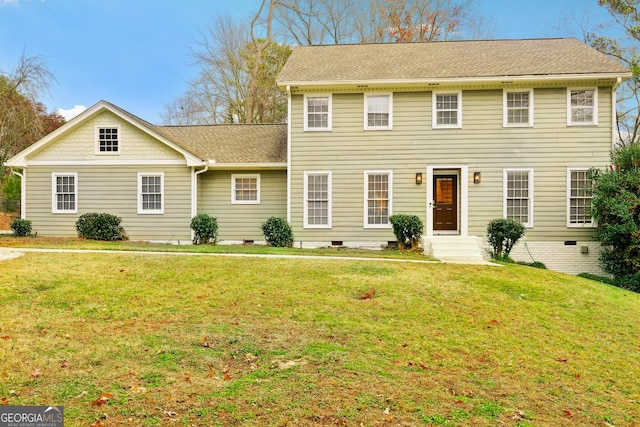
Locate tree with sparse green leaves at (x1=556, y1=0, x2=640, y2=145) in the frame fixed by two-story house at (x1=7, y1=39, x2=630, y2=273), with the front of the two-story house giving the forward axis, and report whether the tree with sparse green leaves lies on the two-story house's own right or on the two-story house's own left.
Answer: on the two-story house's own left

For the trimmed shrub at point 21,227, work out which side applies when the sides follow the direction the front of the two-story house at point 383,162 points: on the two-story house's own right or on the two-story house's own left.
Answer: on the two-story house's own right

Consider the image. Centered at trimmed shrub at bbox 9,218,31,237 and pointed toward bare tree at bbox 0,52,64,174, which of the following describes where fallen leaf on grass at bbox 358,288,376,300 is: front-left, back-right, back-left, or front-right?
back-right

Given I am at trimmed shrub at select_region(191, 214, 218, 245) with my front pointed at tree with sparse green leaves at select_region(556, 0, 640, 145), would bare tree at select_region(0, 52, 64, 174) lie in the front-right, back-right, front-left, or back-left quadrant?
back-left

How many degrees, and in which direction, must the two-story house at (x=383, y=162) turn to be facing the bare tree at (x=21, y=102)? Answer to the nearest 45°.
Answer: approximately 135° to its right

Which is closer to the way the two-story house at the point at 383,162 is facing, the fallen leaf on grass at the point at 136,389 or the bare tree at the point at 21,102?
the fallen leaf on grass

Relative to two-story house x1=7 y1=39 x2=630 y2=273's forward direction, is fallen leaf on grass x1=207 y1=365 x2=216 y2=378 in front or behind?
in front

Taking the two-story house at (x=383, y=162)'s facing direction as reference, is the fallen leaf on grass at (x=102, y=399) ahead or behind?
ahead

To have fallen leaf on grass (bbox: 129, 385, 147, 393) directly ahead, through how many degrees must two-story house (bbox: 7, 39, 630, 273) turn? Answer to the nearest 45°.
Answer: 0° — it already faces it

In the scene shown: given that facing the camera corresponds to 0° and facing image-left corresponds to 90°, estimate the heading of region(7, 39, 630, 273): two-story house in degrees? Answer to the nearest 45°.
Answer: approximately 0°

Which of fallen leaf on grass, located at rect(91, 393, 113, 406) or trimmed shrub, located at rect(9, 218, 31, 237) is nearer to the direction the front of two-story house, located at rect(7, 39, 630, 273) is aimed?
the fallen leaf on grass
